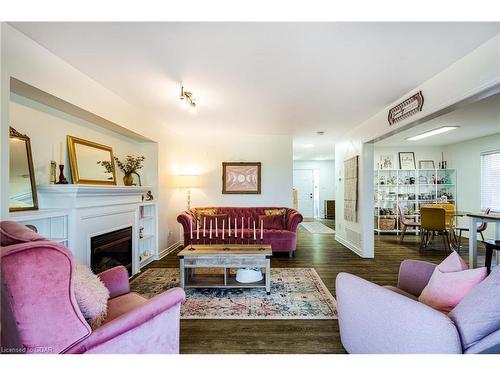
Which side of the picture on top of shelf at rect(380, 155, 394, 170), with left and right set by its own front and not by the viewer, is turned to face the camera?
front

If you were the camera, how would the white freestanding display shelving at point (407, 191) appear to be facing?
facing the viewer

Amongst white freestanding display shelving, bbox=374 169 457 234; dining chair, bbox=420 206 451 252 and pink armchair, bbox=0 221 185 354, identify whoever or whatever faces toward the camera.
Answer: the white freestanding display shelving

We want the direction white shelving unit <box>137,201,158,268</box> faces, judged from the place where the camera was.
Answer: facing the viewer and to the right of the viewer

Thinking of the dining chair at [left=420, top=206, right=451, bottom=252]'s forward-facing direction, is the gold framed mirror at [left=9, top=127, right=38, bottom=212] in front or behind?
behind

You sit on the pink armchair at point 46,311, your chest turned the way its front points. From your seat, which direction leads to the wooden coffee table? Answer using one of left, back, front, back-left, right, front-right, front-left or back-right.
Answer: front

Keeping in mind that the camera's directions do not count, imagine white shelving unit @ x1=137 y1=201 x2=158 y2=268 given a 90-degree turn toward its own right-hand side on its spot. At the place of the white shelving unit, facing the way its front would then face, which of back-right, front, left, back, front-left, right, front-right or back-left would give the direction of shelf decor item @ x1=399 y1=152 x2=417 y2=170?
back-left

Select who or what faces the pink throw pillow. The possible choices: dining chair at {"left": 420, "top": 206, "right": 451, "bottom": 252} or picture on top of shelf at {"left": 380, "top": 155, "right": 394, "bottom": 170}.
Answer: the picture on top of shelf

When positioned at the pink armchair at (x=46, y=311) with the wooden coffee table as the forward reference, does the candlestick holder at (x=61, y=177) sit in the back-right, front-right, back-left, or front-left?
front-left

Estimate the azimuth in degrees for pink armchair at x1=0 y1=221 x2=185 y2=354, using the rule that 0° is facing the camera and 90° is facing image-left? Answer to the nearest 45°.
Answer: approximately 225°

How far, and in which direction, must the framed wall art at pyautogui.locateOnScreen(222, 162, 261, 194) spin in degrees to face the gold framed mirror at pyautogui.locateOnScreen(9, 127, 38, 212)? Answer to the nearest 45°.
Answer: approximately 45° to its right

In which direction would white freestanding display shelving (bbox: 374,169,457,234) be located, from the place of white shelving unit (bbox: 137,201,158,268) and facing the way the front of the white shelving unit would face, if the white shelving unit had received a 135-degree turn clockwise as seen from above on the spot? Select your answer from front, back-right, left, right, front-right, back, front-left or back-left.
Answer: back
